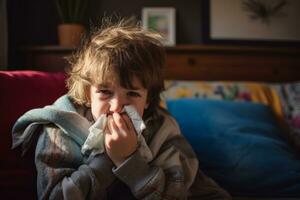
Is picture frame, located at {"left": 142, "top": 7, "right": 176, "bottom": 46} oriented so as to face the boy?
yes

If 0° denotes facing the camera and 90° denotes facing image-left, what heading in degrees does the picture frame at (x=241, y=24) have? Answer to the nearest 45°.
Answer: approximately 0°
